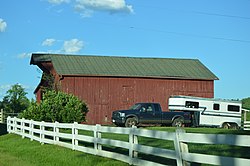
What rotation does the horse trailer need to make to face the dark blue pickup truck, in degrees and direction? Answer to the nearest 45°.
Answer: approximately 45° to its left

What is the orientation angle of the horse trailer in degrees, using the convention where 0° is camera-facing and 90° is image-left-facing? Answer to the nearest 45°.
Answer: approximately 90°

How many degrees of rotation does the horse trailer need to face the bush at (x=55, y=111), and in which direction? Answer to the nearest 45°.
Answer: approximately 45° to its left

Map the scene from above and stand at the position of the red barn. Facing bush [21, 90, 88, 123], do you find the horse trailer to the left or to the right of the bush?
left
